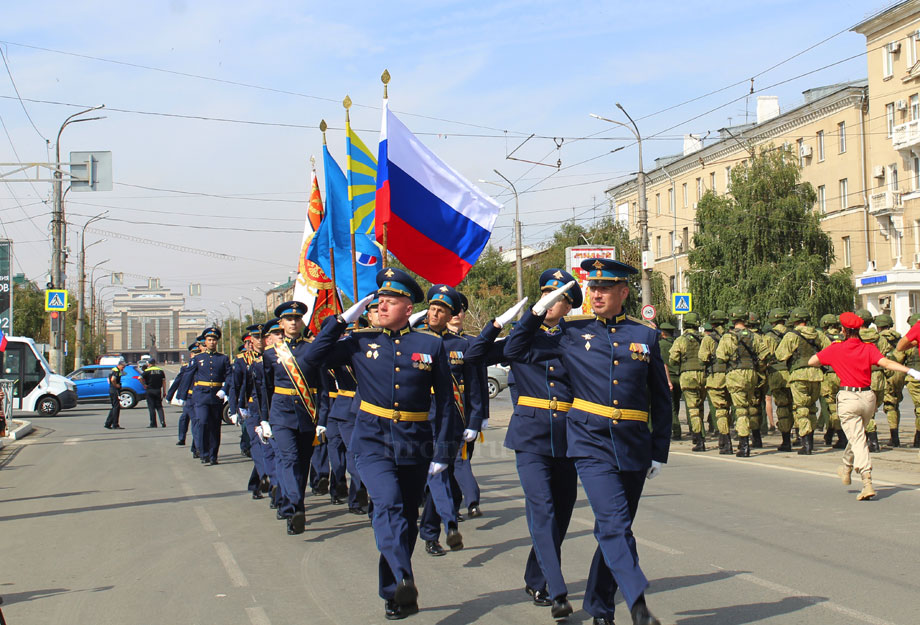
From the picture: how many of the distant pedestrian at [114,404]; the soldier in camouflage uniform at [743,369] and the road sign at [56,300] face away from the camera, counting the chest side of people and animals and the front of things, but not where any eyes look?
1

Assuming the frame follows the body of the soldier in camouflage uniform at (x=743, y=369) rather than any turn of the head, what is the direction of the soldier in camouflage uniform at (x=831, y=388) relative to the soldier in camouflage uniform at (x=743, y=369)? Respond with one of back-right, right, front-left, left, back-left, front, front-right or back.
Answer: front-right

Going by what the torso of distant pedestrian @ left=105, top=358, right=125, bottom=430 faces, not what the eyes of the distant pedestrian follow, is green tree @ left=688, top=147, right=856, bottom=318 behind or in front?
in front

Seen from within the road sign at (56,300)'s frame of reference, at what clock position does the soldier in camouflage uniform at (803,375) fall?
The soldier in camouflage uniform is roughly at 11 o'clock from the road sign.

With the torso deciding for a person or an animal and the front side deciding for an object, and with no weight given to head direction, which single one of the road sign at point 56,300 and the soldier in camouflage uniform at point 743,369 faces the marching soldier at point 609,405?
the road sign

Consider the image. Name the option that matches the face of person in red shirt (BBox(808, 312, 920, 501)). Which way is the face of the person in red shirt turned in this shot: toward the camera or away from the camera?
away from the camera

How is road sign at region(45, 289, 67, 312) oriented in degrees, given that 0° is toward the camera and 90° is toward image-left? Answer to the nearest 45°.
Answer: approximately 0°

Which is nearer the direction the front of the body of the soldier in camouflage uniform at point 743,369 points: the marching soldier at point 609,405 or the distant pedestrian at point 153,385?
the distant pedestrian

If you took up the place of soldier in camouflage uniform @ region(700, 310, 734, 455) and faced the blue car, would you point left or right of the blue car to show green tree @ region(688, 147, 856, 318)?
right

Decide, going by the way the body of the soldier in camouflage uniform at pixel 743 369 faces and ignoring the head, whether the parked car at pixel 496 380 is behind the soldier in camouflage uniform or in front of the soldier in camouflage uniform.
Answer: in front

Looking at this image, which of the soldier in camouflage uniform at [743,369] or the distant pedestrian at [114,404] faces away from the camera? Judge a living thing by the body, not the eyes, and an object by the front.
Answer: the soldier in camouflage uniform
